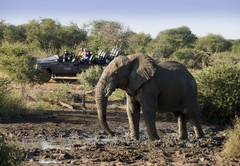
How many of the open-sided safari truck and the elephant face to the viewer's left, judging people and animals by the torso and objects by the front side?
2

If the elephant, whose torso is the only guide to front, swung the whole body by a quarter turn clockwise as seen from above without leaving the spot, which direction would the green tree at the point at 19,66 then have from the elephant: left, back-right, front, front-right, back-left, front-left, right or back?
front-left

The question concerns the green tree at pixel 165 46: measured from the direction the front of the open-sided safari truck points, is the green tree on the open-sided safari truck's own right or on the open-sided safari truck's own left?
on the open-sided safari truck's own right

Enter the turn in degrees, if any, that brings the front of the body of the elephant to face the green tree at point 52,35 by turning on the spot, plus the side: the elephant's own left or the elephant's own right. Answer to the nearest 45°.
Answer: approximately 90° to the elephant's own right

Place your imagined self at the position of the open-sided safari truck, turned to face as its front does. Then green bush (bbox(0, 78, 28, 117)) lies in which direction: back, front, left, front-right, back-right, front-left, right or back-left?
left

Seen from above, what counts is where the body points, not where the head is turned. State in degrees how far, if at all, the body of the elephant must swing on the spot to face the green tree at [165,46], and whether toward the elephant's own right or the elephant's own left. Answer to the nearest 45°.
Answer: approximately 90° to the elephant's own right

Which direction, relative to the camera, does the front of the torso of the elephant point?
to the viewer's left

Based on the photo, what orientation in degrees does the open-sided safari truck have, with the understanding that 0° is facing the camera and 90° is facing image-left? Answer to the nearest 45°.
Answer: approximately 90°

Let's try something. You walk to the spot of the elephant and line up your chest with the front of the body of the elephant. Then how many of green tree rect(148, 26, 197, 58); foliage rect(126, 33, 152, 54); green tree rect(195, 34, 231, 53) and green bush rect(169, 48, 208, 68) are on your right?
4
